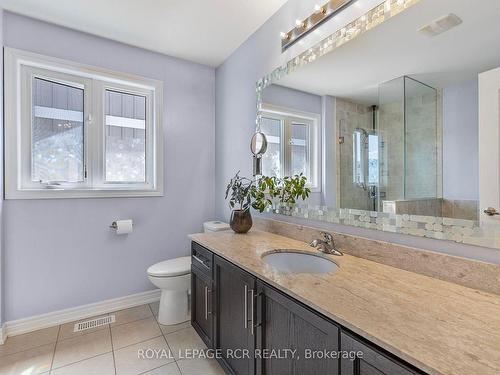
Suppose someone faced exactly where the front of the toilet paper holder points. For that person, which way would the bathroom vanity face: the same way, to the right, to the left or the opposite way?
to the right

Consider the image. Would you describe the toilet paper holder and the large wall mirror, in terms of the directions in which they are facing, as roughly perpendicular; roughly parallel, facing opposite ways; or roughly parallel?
roughly perpendicular

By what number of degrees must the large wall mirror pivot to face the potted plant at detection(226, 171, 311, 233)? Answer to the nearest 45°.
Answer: approximately 90° to its right

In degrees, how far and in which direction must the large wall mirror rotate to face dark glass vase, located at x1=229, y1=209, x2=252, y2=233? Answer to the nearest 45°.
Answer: approximately 45° to its right

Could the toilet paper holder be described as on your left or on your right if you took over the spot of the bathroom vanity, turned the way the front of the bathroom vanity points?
on your right
